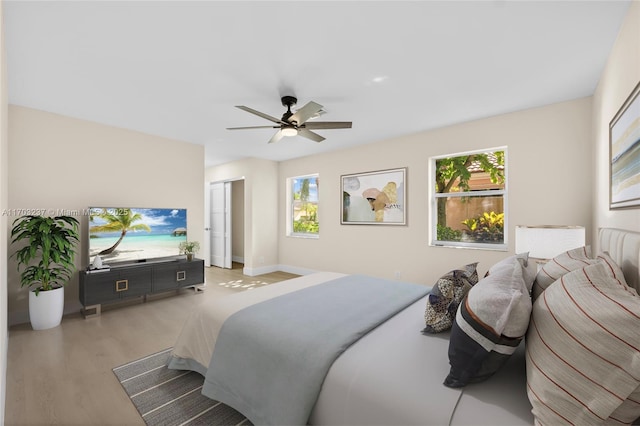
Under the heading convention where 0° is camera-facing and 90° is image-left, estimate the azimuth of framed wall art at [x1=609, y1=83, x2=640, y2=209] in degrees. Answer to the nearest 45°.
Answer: approximately 90°

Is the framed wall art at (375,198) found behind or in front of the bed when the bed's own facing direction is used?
in front

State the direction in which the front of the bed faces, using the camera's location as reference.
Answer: facing away from the viewer and to the left of the viewer

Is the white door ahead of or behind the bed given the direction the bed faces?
ahead

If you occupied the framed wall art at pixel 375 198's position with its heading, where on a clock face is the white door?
The white door is roughly at 2 o'clock from the framed wall art.

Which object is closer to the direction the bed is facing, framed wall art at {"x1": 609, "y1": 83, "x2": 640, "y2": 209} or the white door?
the white door

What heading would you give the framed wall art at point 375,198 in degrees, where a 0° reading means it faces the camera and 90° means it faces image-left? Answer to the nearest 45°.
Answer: approximately 45°

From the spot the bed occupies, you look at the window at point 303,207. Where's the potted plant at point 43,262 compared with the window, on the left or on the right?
left

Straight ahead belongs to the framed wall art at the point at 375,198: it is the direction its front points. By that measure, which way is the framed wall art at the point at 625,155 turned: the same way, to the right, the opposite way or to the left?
to the right

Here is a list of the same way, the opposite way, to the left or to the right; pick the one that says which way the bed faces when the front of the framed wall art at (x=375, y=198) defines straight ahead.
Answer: to the right

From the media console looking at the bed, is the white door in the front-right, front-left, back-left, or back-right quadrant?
back-left
